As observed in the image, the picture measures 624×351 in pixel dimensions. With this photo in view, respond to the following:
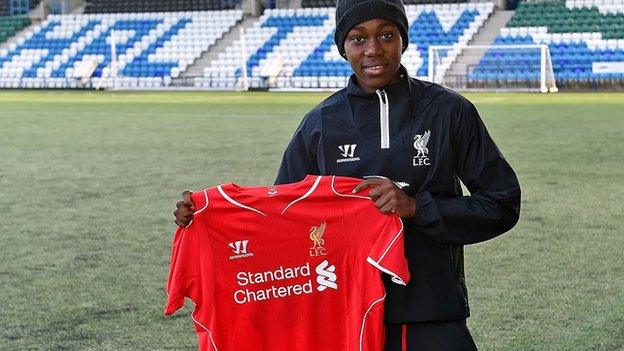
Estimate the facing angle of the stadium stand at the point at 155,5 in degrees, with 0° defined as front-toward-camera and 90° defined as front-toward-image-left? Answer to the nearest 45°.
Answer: approximately 0°

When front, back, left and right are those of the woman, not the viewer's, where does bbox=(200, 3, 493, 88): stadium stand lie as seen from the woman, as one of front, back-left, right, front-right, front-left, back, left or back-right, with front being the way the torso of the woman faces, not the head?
back

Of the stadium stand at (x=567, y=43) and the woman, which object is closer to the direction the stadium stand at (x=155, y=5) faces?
the woman
